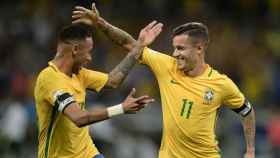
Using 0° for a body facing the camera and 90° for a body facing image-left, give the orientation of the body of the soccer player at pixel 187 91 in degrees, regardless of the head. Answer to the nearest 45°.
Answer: approximately 45°

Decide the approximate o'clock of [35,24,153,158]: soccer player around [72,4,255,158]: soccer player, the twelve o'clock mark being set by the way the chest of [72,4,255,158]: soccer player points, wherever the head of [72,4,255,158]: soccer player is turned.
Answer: [35,24,153,158]: soccer player is roughly at 1 o'clock from [72,4,255,158]: soccer player.

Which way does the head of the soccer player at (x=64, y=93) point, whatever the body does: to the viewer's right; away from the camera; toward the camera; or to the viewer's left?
to the viewer's right
